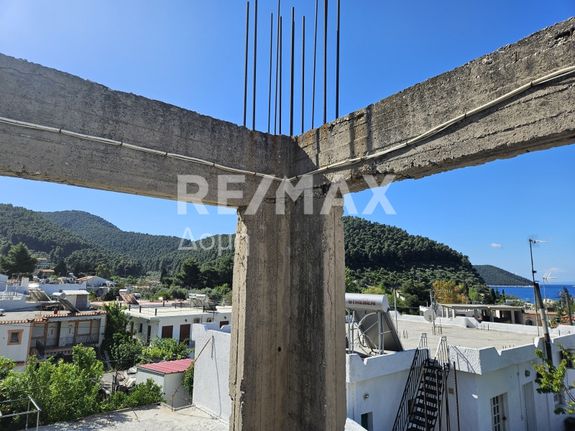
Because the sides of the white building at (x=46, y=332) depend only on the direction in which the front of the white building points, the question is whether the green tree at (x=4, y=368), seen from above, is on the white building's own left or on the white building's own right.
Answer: on the white building's own right

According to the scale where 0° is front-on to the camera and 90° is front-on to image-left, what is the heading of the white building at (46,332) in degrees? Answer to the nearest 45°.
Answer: approximately 315°

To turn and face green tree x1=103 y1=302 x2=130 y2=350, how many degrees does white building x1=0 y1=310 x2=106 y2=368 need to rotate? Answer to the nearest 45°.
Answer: approximately 45° to its left

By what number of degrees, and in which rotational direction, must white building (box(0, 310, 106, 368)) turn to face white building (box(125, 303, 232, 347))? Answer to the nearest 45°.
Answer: approximately 45° to its left
